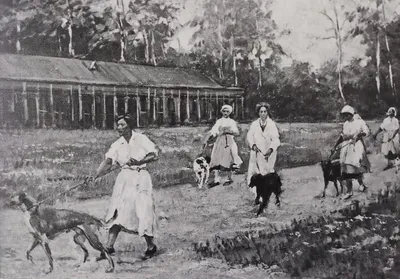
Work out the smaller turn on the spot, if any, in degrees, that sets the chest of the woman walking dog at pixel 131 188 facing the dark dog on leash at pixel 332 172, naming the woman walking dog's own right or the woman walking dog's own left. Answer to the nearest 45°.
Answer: approximately 135° to the woman walking dog's own left

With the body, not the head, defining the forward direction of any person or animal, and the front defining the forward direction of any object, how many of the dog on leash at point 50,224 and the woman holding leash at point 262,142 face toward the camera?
1

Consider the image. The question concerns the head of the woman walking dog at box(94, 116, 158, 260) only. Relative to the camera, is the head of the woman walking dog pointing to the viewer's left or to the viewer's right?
to the viewer's left

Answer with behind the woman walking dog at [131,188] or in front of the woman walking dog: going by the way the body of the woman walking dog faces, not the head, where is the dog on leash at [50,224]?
in front

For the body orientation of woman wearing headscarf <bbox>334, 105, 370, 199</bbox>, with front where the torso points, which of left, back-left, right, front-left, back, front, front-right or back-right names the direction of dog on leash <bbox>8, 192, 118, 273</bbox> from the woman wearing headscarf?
front

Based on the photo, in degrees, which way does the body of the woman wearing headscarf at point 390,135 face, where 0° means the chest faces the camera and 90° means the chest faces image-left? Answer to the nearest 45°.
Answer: approximately 45°

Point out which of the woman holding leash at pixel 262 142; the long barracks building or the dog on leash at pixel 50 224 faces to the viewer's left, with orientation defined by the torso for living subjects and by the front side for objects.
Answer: the dog on leash

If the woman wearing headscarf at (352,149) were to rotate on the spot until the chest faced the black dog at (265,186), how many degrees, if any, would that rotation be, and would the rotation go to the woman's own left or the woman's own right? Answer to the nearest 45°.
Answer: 0° — they already face it

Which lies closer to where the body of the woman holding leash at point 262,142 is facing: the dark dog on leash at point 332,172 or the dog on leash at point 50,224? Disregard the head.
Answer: the dog on leash

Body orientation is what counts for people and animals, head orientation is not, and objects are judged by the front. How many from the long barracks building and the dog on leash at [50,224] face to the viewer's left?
1

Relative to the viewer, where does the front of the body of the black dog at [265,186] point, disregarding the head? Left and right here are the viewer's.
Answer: facing the viewer and to the left of the viewer
